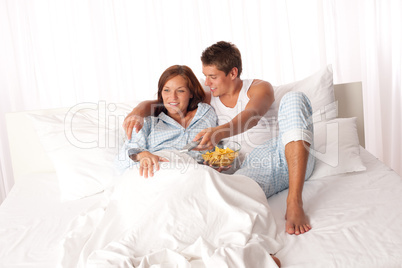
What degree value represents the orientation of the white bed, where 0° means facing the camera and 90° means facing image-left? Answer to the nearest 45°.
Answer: approximately 0°

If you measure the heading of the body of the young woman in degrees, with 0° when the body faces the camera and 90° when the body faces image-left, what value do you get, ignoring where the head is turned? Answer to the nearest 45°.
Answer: approximately 0°
